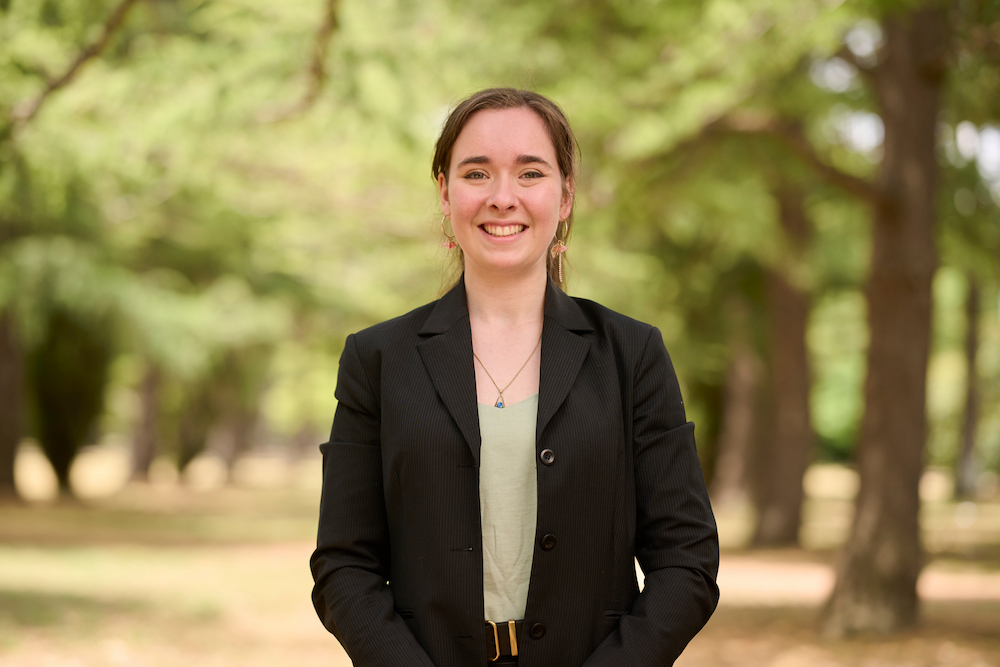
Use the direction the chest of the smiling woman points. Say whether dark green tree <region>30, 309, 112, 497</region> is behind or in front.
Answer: behind

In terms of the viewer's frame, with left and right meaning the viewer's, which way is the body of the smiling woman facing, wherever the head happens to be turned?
facing the viewer

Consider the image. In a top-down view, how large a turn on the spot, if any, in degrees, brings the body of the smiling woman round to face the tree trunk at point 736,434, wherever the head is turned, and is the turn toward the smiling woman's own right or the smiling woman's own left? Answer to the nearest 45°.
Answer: approximately 180°

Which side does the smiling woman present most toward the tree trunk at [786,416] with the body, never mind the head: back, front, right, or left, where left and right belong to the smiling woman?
back

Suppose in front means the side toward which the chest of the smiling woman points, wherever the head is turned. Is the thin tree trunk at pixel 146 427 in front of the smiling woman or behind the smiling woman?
behind
